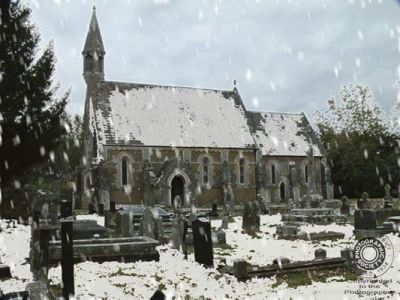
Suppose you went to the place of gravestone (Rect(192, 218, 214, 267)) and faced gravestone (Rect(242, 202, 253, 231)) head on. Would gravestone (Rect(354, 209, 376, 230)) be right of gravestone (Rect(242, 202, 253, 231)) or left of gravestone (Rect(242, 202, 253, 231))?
right

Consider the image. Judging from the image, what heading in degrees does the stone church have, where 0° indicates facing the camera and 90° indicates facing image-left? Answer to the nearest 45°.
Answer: approximately 0°

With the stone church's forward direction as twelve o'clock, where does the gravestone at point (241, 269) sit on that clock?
The gravestone is roughly at 12 o'clock from the stone church.

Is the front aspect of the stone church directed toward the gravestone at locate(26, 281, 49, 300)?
yes

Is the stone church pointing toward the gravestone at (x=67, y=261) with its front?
yes

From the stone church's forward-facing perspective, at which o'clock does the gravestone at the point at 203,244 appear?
The gravestone is roughly at 12 o'clock from the stone church.

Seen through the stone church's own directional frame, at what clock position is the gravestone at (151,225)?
The gravestone is roughly at 12 o'clock from the stone church.

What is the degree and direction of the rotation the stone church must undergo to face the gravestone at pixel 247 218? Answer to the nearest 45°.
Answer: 0° — it already faces it
